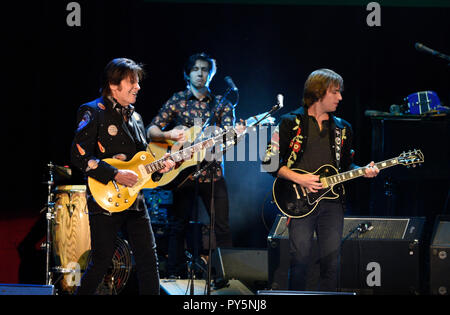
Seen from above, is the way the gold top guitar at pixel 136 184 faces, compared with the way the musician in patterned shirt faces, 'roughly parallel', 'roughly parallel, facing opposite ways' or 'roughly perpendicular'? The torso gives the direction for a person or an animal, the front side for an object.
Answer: roughly parallel

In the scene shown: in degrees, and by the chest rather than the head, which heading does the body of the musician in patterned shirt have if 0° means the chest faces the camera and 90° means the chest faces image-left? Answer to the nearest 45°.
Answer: approximately 0°

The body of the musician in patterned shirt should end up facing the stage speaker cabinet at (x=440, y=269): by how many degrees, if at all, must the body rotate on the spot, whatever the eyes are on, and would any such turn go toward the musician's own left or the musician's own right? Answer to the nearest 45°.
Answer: approximately 45° to the musician's own left

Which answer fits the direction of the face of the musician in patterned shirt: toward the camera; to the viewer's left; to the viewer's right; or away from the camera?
toward the camera

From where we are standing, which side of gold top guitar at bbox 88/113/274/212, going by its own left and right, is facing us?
front

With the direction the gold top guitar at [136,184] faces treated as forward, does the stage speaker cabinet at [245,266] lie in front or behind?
behind

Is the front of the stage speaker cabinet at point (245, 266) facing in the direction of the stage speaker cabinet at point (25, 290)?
no

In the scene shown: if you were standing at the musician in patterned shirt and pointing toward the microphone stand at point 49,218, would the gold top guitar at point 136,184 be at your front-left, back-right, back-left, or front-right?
front-left

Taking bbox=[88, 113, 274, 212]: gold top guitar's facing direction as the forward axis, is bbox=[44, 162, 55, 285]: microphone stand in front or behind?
behind

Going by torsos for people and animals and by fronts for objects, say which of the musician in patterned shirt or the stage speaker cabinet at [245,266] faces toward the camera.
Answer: the musician in patterned shirt

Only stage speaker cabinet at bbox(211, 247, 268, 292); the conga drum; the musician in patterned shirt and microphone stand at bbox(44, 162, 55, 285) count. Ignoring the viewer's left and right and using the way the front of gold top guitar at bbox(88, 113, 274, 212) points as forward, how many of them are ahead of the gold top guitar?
0
